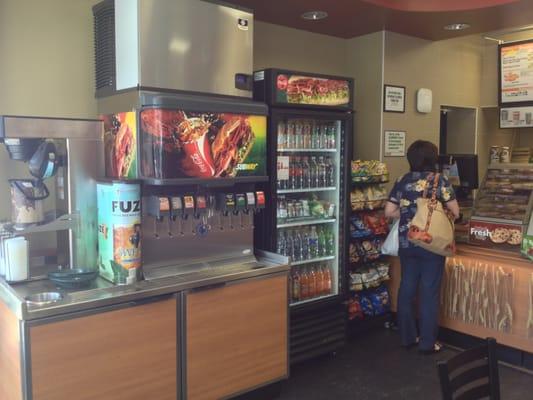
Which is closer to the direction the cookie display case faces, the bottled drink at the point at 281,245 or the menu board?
the bottled drink

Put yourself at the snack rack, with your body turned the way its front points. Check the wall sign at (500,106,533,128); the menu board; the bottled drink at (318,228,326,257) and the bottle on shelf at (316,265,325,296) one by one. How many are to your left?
2

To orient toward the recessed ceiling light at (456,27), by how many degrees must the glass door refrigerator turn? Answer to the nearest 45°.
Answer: approximately 90° to its left

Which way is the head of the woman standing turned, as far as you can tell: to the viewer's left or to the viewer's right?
to the viewer's right

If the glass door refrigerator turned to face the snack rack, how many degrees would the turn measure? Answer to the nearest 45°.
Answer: approximately 90° to its left
